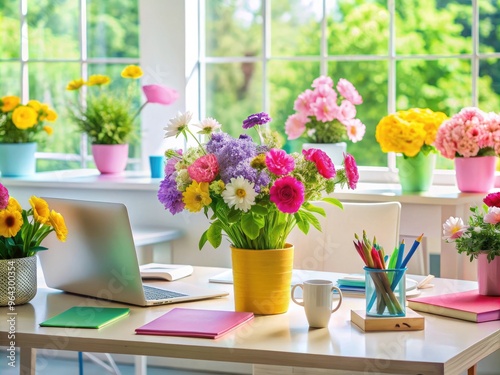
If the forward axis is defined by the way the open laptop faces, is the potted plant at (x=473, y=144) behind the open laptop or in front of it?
in front

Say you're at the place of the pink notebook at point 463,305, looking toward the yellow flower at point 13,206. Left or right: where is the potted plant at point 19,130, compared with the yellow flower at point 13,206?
right

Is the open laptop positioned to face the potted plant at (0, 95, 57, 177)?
no
